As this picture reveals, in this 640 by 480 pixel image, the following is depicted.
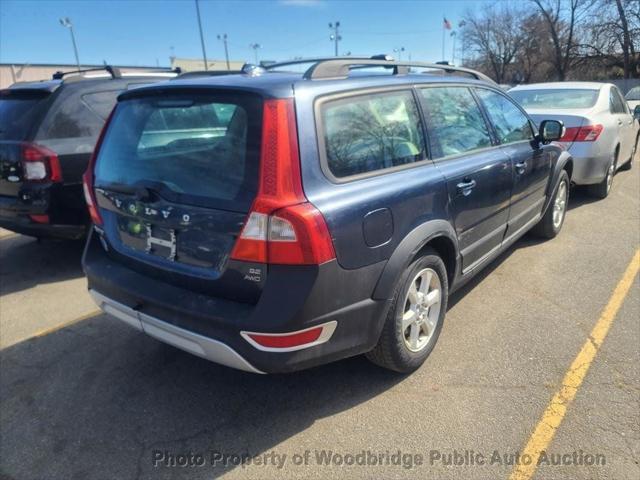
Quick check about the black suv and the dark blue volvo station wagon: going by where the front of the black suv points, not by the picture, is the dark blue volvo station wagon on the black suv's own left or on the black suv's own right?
on the black suv's own right

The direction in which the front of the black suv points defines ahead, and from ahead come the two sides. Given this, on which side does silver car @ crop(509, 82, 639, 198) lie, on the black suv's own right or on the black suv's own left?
on the black suv's own right

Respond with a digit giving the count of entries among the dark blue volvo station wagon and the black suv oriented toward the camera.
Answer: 0

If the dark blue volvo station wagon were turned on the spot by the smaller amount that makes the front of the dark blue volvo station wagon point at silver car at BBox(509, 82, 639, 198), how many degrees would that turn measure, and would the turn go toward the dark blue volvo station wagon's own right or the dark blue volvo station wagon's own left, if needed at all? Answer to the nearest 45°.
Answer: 0° — it already faces it

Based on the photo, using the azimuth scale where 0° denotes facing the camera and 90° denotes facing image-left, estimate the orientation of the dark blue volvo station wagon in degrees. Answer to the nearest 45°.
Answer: approximately 225°

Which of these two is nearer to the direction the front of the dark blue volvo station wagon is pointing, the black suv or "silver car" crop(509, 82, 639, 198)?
the silver car

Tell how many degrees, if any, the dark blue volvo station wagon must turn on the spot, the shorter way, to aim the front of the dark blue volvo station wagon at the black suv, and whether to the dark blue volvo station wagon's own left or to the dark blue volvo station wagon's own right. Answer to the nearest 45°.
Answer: approximately 90° to the dark blue volvo station wagon's own left

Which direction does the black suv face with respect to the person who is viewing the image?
facing away from the viewer and to the right of the viewer

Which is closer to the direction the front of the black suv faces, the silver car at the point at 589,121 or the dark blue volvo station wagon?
the silver car
